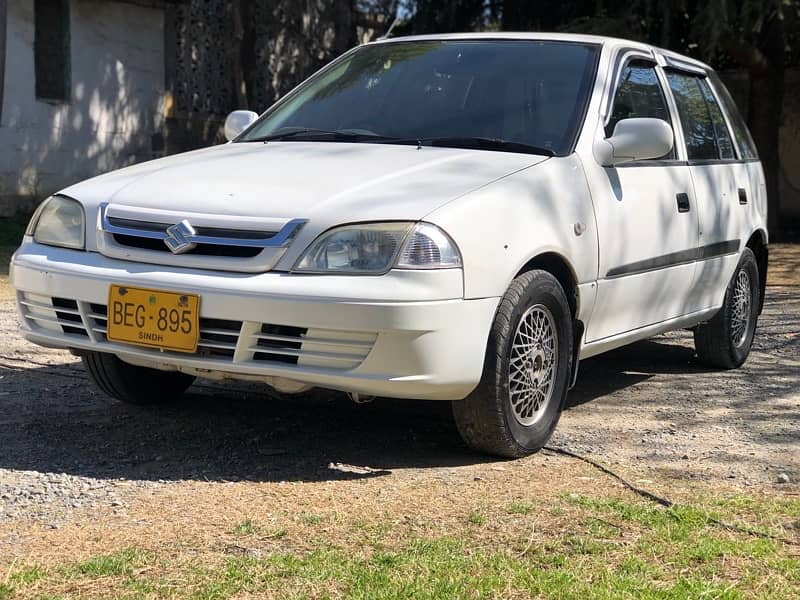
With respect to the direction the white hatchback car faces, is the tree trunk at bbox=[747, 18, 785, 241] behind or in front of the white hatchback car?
behind

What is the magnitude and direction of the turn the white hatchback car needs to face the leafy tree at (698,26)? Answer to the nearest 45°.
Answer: approximately 135° to its right

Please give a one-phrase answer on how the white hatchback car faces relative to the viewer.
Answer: facing the viewer and to the left of the viewer

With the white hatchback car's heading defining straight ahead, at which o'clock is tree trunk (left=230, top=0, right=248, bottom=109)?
The tree trunk is roughly at 4 o'clock from the white hatchback car.
